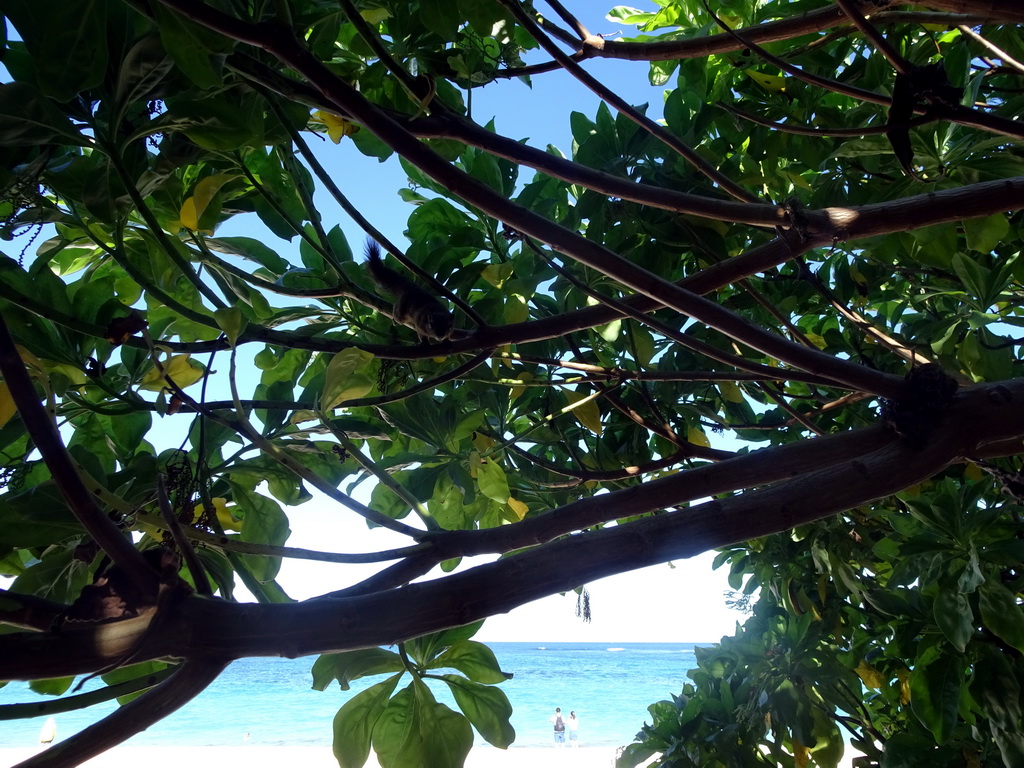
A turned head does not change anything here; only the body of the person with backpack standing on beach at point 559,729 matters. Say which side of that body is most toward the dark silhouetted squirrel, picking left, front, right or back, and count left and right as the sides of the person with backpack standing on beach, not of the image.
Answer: back

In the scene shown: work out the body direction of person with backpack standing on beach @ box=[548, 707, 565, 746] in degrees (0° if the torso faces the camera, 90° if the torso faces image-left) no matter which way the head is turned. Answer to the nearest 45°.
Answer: approximately 180°
